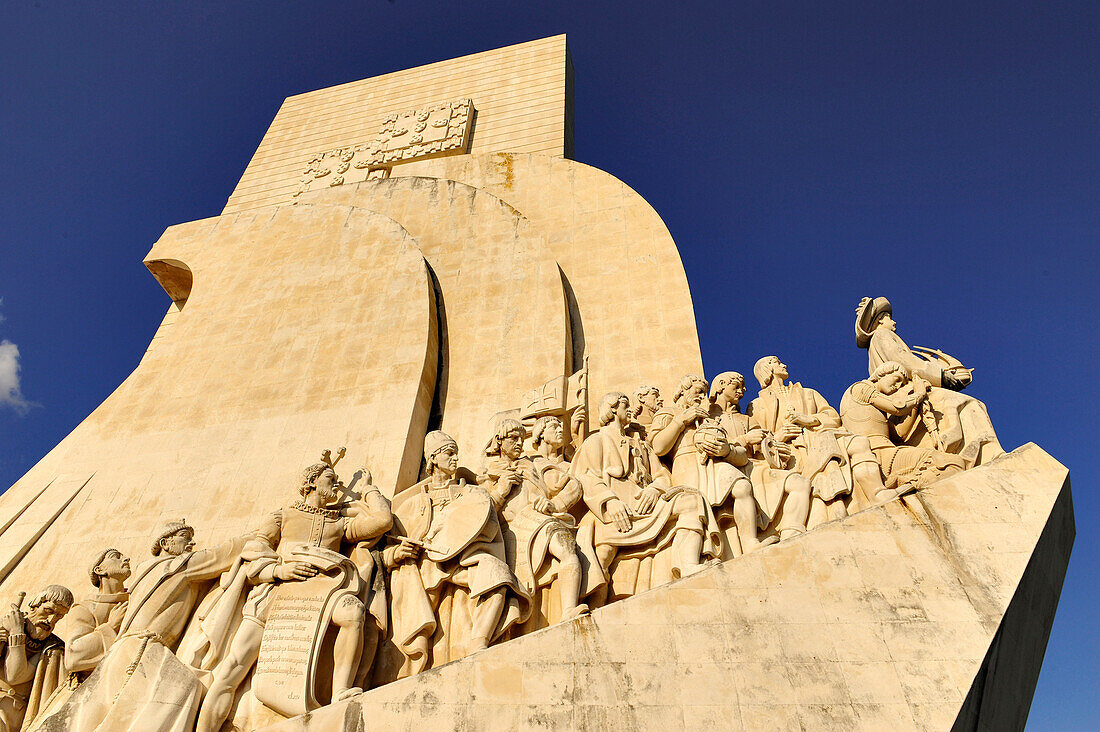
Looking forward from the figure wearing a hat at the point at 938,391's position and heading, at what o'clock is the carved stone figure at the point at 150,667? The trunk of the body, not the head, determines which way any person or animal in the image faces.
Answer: The carved stone figure is roughly at 5 o'clock from the figure wearing a hat.

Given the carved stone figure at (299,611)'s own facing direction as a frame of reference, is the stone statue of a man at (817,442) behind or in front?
in front

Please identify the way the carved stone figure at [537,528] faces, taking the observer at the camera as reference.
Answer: facing the viewer and to the right of the viewer

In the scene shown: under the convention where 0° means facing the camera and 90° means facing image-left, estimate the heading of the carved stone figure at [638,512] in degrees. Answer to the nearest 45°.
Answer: approximately 315°

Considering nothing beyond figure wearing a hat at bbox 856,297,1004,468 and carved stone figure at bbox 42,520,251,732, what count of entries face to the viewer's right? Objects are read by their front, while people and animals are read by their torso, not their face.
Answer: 2

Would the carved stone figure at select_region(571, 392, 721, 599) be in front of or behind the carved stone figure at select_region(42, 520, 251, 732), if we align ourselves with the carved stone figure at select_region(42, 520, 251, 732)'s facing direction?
in front

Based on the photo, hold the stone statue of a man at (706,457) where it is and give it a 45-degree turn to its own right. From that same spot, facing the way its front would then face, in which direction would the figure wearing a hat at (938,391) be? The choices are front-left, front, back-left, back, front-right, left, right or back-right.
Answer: left

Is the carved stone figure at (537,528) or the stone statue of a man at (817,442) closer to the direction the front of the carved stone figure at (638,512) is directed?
the stone statue of a man

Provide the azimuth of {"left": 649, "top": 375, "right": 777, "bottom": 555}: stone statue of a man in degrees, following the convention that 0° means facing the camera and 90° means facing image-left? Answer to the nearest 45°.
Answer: approximately 315°

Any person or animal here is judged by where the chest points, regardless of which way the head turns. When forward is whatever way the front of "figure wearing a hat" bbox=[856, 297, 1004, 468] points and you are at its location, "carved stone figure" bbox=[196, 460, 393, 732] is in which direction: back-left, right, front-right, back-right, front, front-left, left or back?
back-right

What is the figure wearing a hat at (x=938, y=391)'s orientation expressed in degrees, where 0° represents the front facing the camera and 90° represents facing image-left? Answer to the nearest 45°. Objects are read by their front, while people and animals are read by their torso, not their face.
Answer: approximately 270°

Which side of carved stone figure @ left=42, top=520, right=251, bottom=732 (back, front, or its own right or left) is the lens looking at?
right
